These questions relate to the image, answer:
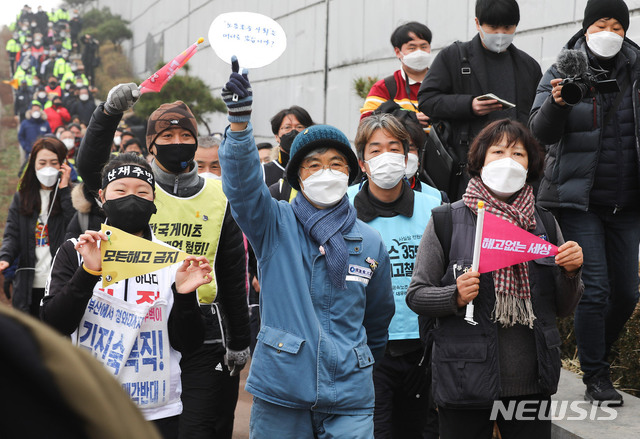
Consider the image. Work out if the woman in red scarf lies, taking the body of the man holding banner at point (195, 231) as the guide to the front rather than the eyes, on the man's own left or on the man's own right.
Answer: on the man's own left

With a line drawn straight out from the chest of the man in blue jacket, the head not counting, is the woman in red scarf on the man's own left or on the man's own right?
on the man's own left

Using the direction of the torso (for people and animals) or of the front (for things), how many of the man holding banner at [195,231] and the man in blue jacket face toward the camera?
2

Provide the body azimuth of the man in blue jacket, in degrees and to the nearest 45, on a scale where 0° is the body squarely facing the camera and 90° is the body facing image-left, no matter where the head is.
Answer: approximately 0°
